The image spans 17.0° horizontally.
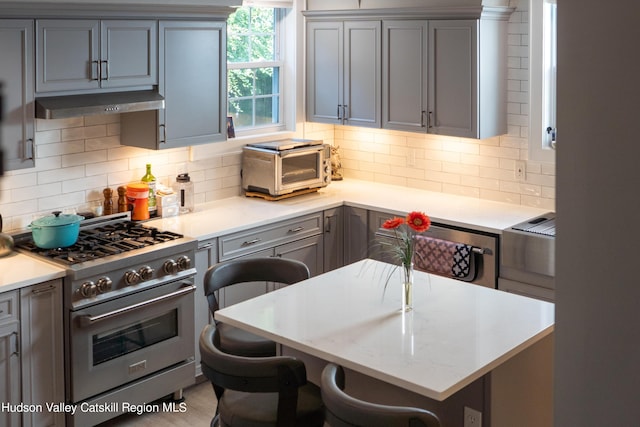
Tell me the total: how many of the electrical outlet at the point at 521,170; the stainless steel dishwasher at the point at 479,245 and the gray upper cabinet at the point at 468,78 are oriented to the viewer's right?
0

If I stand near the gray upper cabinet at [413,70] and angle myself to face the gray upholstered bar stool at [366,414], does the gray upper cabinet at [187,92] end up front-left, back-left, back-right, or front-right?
front-right

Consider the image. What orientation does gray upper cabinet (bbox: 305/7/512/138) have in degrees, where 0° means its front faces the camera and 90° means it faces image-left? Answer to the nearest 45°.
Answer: approximately 45°

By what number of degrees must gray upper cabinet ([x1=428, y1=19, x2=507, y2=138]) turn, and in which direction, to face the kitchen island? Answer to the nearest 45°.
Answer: approximately 45° to its left

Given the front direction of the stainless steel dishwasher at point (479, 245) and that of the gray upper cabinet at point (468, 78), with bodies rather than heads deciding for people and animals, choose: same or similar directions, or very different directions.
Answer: same or similar directions

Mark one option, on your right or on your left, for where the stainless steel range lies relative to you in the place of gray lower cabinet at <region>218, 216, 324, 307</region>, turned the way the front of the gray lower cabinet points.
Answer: on your right

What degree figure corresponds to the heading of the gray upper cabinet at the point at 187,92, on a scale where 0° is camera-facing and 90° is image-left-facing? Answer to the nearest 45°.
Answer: approximately 315°

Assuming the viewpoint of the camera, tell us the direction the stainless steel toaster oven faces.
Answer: facing the viewer and to the right of the viewer
